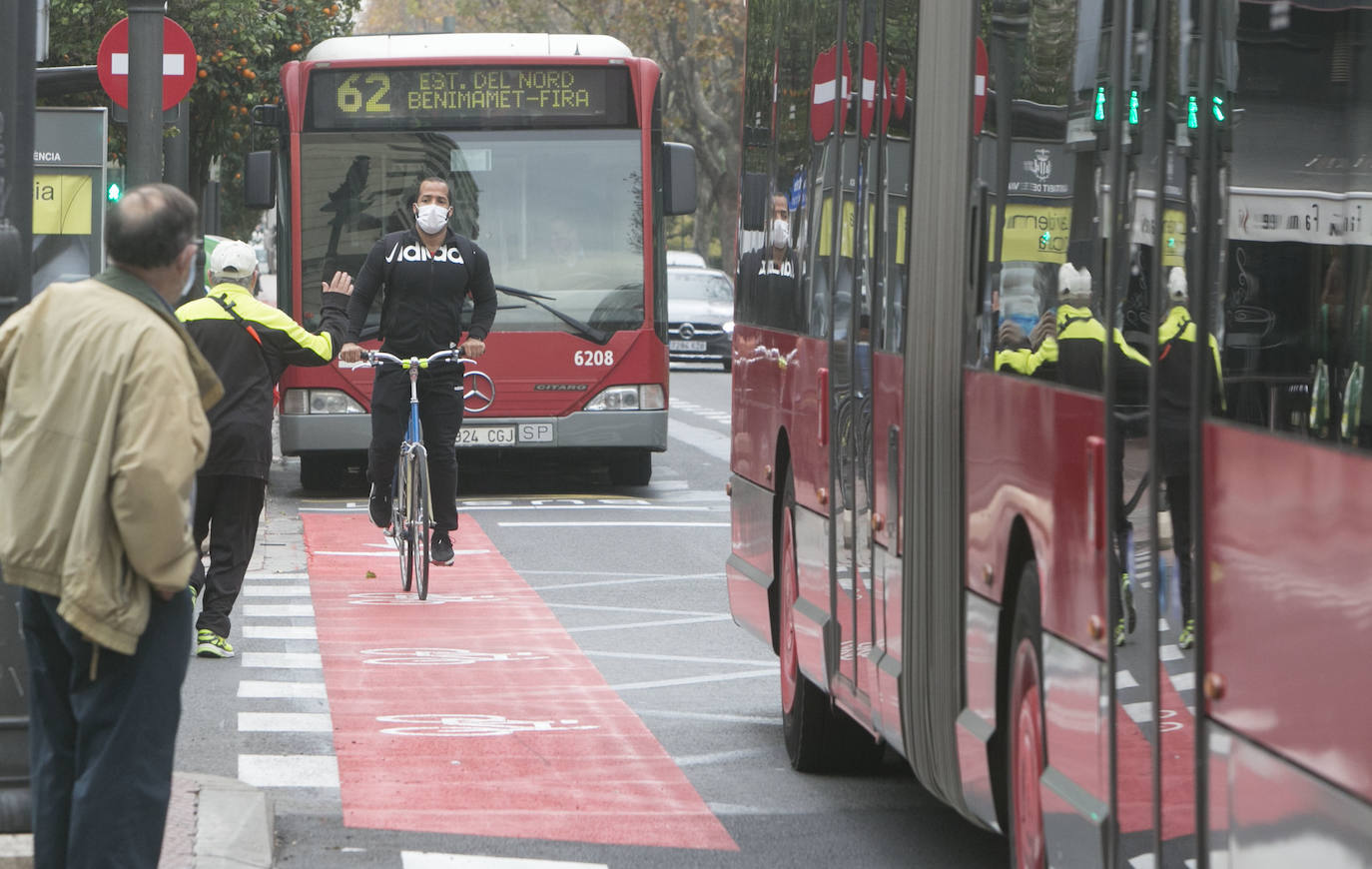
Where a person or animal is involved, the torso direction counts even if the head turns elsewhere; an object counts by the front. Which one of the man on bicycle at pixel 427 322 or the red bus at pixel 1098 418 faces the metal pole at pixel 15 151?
the man on bicycle

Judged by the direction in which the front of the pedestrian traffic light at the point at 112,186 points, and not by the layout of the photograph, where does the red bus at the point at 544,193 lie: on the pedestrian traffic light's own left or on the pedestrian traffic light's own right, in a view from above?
on the pedestrian traffic light's own left

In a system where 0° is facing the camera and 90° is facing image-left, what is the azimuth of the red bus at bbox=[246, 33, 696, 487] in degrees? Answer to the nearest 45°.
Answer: approximately 0°

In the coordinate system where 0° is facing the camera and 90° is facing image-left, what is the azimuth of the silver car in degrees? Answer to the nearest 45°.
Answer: approximately 0°

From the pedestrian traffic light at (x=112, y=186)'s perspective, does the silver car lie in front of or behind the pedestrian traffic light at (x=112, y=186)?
behind
